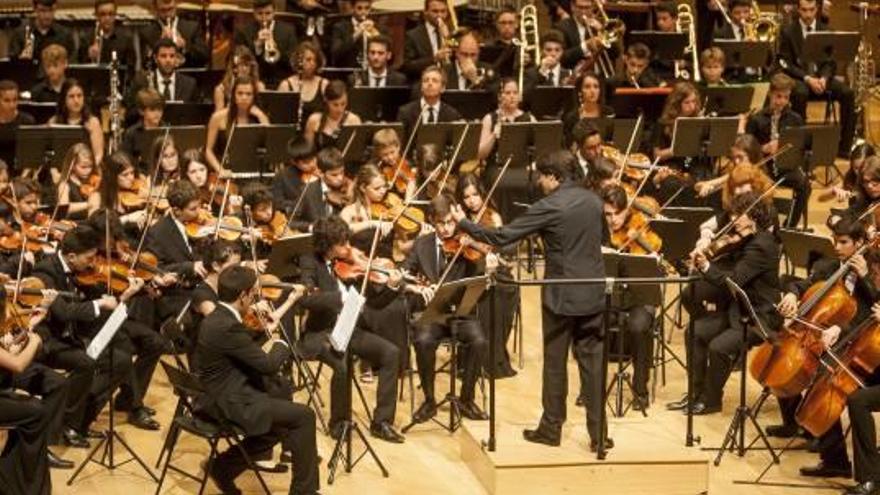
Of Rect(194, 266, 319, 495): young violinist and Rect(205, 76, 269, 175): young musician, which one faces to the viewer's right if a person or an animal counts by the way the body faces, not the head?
Rect(194, 266, 319, 495): young violinist

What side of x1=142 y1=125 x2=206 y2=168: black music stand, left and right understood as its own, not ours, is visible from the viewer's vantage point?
back

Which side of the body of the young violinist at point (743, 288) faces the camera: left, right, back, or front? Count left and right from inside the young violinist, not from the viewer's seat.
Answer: left

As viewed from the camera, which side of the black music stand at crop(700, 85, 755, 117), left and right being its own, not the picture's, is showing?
back

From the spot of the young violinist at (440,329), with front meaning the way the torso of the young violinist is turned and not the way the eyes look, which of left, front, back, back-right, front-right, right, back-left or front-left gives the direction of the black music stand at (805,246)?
left

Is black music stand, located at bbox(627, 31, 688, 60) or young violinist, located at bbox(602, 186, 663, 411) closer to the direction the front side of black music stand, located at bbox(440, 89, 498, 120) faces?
the black music stand

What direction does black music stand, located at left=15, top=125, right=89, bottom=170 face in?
away from the camera

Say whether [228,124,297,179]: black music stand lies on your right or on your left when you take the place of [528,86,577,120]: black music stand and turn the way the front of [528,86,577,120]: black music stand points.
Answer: on your left

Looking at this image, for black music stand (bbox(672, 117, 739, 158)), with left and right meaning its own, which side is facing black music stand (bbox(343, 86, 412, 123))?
left

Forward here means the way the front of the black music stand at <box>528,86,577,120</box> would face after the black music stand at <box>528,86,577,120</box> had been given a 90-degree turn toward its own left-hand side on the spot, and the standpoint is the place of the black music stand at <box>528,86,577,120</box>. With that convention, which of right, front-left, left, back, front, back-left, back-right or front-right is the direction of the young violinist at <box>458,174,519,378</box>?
left

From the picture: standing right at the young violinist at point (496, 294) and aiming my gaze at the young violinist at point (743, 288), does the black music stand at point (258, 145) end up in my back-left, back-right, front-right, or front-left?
back-left

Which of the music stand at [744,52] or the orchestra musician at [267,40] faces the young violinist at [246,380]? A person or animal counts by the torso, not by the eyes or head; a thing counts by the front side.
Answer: the orchestra musician

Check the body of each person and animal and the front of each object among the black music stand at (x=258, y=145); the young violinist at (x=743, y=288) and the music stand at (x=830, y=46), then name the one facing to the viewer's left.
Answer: the young violinist

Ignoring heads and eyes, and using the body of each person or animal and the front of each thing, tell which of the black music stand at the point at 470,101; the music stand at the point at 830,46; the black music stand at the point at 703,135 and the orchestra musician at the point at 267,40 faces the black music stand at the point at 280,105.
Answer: the orchestra musician

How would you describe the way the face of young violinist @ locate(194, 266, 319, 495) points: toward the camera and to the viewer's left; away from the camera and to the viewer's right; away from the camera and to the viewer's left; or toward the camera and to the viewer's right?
away from the camera and to the viewer's right

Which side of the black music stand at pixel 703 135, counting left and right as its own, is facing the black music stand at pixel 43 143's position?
left

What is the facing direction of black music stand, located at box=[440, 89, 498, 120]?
away from the camera

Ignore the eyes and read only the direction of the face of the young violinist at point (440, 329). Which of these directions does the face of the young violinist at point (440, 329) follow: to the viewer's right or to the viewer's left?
to the viewer's right

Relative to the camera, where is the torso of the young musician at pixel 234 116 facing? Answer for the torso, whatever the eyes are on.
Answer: toward the camera
